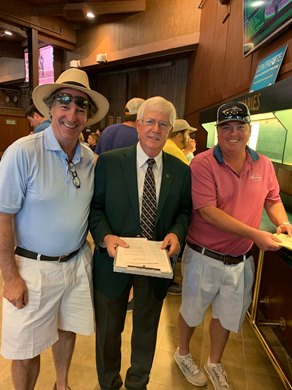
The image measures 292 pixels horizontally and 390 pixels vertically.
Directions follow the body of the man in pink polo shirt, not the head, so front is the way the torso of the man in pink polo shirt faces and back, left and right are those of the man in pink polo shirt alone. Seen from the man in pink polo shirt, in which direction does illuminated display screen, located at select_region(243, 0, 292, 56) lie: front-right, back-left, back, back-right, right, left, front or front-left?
back-left

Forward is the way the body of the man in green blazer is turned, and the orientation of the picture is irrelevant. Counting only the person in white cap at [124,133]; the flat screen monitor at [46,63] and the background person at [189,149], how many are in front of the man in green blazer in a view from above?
0

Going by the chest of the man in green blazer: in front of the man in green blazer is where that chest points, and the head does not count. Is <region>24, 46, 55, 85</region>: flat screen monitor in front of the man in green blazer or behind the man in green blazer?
behind

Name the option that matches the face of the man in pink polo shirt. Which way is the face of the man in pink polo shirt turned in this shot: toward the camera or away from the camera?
toward the camera

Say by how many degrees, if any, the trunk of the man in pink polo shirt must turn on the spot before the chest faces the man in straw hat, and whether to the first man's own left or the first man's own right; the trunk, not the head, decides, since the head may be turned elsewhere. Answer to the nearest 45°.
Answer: approximately 90° to the first man's own right

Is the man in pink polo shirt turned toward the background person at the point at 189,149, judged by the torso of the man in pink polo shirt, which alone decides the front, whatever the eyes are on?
no

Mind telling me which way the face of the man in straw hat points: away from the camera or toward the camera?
toward the camera

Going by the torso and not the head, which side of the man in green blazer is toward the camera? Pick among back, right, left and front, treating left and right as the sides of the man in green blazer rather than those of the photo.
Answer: front

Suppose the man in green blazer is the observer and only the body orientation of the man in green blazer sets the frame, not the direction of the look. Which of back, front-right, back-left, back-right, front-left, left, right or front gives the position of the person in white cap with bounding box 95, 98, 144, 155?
back

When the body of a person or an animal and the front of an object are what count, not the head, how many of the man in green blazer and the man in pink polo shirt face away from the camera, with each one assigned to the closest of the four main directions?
0

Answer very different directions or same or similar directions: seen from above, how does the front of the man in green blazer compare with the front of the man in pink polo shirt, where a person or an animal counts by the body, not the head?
same or similar directions

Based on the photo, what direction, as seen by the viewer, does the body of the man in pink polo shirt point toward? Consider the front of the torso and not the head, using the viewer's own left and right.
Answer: facing the viewer and to the right of the viewer

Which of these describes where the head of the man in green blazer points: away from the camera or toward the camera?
toward the camera

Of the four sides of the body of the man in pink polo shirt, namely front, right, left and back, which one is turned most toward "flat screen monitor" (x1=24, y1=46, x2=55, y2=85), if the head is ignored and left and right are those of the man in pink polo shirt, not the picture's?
back
